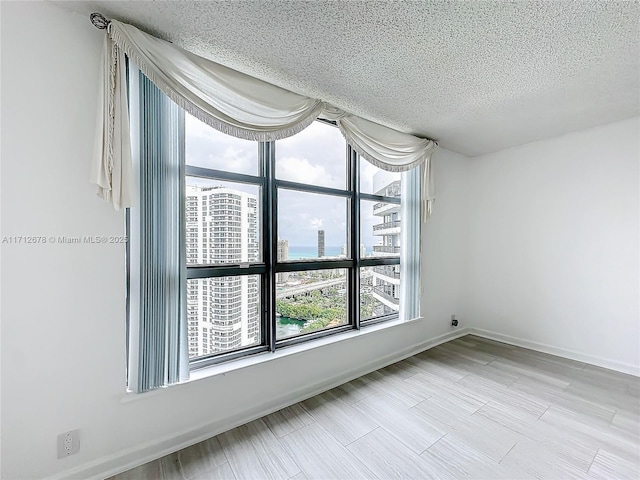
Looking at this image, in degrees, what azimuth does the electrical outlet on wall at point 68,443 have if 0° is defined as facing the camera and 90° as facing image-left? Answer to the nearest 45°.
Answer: approximately 315°

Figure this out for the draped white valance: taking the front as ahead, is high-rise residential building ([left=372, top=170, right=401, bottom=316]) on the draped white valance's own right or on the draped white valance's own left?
on the draped white valance's own left

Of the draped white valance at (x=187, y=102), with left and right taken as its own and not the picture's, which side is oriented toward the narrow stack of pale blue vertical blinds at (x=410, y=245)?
left

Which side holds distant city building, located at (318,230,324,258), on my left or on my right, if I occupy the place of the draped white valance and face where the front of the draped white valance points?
on my left
